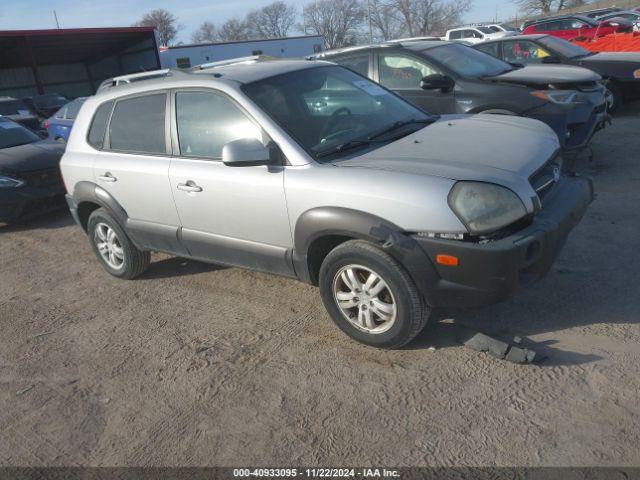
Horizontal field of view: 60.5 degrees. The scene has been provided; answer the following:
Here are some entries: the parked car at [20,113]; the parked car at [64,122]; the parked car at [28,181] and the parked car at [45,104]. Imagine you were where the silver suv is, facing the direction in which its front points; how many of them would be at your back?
4

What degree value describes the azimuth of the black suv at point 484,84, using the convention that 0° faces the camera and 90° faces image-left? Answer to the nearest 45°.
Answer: approximately 315°

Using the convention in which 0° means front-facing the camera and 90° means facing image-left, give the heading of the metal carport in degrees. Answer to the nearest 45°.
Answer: approximately 0°

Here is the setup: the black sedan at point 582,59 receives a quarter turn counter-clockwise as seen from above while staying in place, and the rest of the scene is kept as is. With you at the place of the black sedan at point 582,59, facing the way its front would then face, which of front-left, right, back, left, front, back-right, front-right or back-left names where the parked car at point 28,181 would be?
back

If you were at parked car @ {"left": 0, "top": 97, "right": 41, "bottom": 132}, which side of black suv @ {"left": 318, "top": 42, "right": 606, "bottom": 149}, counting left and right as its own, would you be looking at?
back

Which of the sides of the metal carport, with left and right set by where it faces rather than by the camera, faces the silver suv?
front

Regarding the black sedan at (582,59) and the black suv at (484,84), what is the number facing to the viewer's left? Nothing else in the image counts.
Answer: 0

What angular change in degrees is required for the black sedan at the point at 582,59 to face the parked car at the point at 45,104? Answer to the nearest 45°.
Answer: approximately 135° to its right

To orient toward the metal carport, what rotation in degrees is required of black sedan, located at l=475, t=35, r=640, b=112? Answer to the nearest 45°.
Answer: approximately 180°
